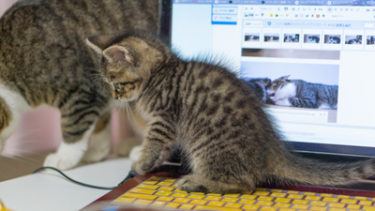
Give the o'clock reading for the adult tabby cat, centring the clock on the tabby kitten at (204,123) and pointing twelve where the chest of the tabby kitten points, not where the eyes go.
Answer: The adult tabby cat is roughly at 1 o'clock from the tabby kitten.

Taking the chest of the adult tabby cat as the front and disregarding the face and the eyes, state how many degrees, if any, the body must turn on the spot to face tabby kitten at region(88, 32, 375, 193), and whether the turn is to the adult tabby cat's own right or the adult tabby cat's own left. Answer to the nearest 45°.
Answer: approximately 135° to the adult tabby cat's own left

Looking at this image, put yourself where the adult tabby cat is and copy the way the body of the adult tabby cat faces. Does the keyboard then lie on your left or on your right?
on your left

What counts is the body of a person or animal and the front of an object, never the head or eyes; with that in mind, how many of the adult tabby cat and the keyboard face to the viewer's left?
1

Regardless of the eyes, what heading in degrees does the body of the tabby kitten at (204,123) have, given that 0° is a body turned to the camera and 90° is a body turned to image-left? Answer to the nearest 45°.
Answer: approximately 90°

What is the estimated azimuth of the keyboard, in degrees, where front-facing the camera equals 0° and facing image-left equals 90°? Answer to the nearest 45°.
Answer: approximately 0°

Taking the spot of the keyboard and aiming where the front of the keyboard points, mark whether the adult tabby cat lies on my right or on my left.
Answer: on my right

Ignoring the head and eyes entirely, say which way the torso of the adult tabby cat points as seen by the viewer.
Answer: to the viewer's left
